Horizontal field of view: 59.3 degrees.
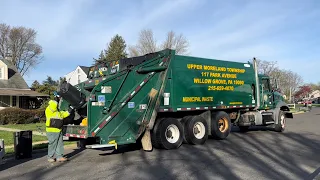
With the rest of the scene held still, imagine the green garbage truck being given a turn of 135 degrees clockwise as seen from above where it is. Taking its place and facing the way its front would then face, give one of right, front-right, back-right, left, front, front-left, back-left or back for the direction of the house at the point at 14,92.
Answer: back-right

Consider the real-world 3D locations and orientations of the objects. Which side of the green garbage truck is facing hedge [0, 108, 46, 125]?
left

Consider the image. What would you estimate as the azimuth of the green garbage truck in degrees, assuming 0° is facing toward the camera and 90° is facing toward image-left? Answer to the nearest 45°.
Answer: approximately 225°

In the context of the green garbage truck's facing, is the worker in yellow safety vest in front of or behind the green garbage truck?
behind
